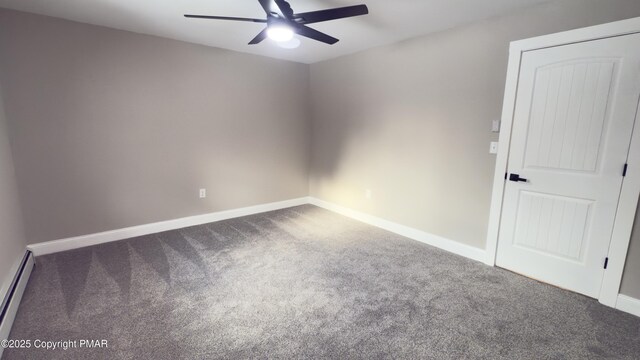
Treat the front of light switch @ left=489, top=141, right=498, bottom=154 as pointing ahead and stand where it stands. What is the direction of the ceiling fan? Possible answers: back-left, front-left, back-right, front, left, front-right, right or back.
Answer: front-right

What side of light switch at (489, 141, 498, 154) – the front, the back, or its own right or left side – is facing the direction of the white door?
left

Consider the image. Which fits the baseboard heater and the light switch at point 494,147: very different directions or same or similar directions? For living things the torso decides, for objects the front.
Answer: very different directions

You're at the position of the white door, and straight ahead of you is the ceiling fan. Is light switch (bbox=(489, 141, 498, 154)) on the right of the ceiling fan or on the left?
right

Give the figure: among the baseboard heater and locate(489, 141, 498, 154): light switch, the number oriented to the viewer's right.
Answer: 1

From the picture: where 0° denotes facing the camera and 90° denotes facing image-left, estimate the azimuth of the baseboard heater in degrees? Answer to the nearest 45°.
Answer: approximately 270°
